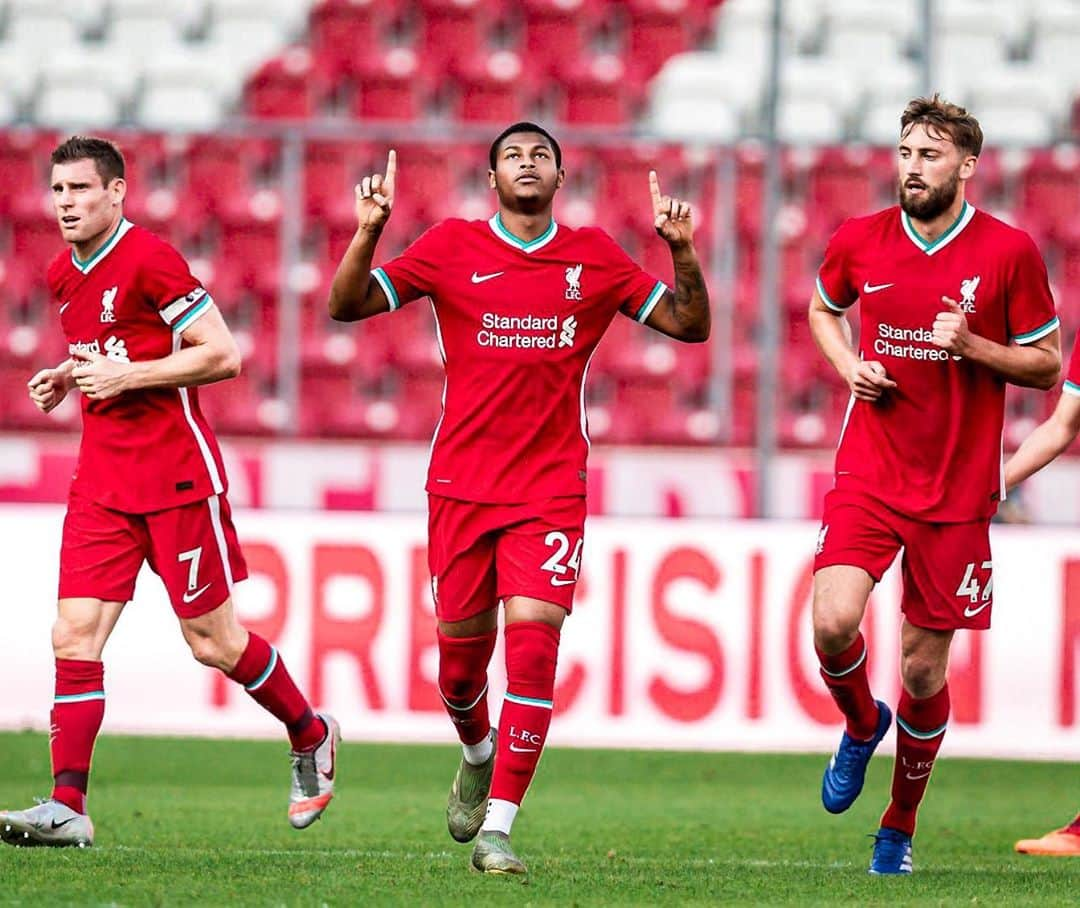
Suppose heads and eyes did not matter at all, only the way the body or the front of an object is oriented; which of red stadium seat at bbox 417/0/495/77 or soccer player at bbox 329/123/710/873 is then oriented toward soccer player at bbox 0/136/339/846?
the red stadium seat

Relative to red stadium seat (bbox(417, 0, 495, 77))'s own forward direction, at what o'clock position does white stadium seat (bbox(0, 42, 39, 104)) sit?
The white stadium seat is roughly at 3 o'clock from the red stadium seat.

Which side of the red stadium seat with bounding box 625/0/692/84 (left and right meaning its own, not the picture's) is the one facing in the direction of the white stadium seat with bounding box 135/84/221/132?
right

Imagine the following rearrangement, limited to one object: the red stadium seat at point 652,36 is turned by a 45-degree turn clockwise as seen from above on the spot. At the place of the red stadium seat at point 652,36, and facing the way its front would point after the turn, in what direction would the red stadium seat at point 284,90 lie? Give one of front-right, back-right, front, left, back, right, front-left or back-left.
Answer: front-right

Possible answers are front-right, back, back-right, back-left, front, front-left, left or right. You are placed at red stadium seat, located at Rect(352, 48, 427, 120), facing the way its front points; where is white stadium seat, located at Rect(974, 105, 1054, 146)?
left

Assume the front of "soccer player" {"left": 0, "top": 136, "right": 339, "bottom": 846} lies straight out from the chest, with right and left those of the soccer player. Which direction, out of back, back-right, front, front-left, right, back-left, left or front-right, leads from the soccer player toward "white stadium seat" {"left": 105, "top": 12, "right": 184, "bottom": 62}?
back-right

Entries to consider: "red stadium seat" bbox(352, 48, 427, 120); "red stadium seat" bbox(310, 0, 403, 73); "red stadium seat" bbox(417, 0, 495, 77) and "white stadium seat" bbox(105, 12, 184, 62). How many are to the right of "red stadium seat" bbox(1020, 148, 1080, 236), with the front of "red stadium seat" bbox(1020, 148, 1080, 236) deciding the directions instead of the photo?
4

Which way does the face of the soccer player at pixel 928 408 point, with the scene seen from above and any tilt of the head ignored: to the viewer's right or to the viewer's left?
to the viewer's left

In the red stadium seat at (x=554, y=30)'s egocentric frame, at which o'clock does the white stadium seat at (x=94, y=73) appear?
The white stadium seat is roughly at 3 o'clock from the red stadium seat.

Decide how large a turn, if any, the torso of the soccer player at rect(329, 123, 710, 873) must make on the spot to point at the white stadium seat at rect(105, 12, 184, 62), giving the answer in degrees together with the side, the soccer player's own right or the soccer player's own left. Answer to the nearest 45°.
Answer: approximately 180°

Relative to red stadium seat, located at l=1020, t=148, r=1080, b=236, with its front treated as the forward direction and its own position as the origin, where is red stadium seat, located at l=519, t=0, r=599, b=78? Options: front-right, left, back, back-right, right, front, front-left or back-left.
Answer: right
